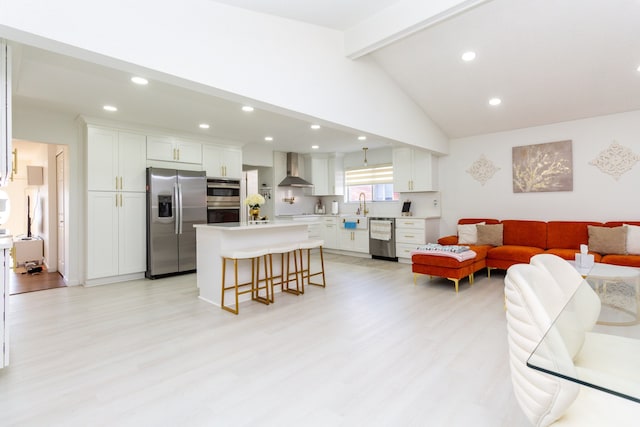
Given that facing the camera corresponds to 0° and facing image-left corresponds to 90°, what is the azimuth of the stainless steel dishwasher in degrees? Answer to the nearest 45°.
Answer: approximately 45°

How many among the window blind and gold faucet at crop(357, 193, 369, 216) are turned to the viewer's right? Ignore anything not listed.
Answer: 0

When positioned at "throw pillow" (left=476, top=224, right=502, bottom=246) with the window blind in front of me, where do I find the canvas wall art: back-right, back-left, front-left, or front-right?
back-right

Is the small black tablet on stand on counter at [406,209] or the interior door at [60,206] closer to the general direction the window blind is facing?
the interior door

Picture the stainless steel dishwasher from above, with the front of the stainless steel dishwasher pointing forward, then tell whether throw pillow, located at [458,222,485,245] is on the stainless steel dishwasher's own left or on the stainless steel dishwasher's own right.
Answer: on the stainless steel dishwasher's own left

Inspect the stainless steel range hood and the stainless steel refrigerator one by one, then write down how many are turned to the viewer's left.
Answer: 0

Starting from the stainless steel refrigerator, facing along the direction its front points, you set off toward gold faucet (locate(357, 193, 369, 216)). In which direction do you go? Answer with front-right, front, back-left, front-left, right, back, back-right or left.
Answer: front-left

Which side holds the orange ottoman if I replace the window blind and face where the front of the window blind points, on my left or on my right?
on my left

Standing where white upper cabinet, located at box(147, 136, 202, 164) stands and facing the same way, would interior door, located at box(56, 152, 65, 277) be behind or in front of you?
behind

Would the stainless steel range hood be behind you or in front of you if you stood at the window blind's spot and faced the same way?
in front

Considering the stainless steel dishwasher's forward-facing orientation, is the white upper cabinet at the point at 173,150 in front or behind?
in front

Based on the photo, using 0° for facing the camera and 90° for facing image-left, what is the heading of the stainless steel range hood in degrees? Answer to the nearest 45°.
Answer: approximately 315°

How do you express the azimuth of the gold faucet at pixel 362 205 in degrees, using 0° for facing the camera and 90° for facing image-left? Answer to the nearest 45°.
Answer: approximately 45°

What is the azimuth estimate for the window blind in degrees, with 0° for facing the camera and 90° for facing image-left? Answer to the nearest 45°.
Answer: approximately 45°
